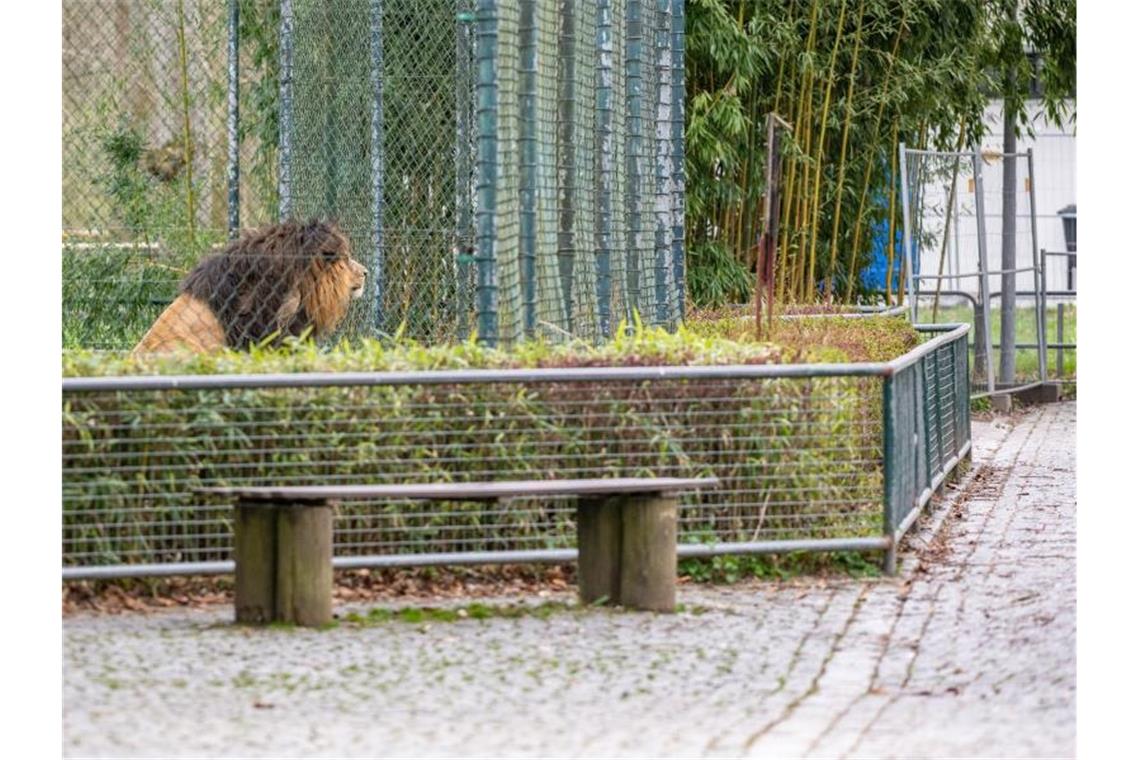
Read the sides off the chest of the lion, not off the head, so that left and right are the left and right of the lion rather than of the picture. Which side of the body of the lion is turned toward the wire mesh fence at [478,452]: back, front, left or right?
right

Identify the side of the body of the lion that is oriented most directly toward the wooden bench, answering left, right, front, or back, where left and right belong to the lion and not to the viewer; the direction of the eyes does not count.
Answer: right

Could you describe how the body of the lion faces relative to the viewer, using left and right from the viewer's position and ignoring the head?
facing to the right of the viewer

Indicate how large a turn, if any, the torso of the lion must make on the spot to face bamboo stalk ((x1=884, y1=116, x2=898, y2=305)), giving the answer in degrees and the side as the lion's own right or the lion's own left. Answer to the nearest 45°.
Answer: approximately 45° to the lion's own left
